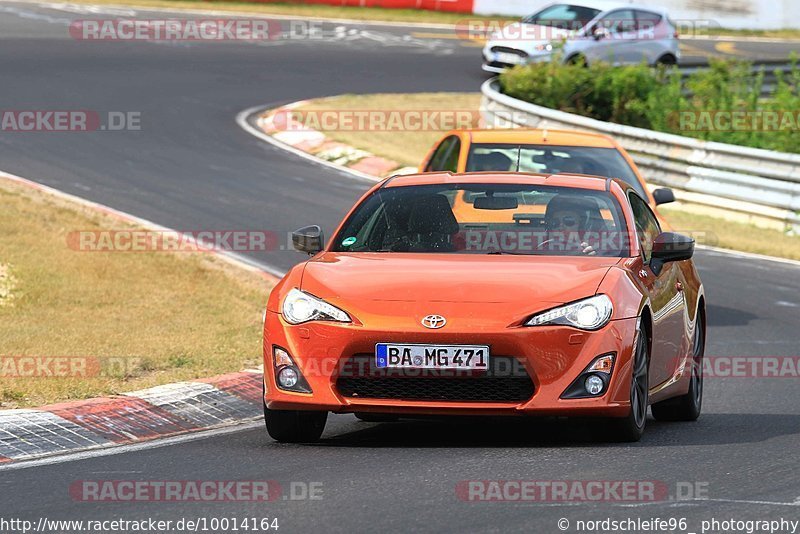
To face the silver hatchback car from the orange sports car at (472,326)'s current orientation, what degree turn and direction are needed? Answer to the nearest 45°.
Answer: approximately 180°

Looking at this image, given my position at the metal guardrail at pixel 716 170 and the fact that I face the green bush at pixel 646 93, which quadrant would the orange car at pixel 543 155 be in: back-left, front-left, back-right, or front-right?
back-left

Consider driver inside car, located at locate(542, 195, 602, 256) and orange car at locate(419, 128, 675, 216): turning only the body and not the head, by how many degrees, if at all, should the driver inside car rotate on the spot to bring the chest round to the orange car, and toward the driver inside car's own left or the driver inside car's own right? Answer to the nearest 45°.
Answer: approximately 180°

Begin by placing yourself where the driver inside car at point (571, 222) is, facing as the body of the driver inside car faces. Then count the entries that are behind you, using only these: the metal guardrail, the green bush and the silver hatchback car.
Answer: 3

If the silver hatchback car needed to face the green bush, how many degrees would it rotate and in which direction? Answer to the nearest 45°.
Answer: approximately 45° to its left

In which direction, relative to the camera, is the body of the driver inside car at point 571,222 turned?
toward the camera

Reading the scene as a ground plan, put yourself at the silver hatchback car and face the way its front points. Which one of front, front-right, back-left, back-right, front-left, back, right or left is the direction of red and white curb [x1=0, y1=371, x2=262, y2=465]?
front-left

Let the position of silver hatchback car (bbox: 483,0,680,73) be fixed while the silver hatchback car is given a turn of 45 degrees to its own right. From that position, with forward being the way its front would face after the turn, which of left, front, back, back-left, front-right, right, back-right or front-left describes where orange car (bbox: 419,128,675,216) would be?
left

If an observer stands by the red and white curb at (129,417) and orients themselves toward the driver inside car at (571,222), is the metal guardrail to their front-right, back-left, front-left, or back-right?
front-left

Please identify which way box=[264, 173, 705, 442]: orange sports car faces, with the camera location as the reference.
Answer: facing the viewer

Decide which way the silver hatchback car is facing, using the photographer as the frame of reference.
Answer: facing the viewer and to the left of the viewer

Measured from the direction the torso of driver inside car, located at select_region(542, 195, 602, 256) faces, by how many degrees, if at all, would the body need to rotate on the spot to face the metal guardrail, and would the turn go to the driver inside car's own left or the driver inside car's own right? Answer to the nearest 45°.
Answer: approximately 180°

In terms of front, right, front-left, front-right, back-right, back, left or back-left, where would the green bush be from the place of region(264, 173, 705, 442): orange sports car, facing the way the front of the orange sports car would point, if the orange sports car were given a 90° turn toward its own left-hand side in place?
left

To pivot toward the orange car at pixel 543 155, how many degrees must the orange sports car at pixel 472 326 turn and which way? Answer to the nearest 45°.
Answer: approximately 180°

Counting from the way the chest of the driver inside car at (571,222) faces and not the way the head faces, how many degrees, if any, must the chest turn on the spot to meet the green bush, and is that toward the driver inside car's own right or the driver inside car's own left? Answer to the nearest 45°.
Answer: approximately 180°
